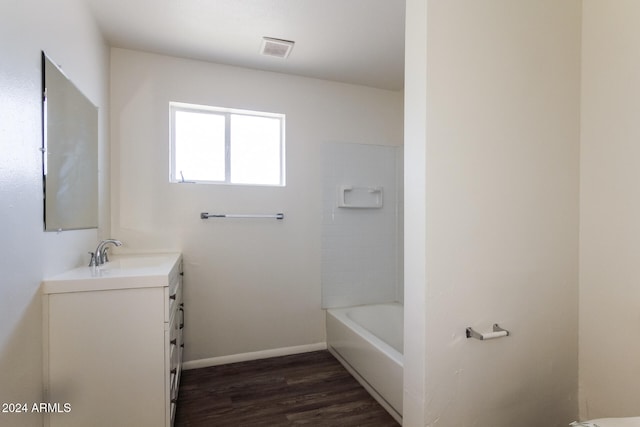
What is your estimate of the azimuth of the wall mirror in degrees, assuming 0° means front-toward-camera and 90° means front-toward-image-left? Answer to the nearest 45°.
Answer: approximately 270°

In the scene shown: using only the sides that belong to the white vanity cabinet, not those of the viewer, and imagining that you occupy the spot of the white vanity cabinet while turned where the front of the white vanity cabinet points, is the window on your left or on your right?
on your left

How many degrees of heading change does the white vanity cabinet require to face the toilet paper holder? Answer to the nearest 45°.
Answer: approximately 45° to its right

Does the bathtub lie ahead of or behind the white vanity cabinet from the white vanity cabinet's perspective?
ahead

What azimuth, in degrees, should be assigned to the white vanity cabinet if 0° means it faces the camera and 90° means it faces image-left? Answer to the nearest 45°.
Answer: approximately 270°

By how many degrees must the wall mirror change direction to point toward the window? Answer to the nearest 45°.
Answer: approximately 45° to its left

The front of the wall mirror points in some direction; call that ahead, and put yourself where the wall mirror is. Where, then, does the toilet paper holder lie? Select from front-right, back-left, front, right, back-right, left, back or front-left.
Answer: front-right

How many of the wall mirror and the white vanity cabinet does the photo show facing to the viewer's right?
2
